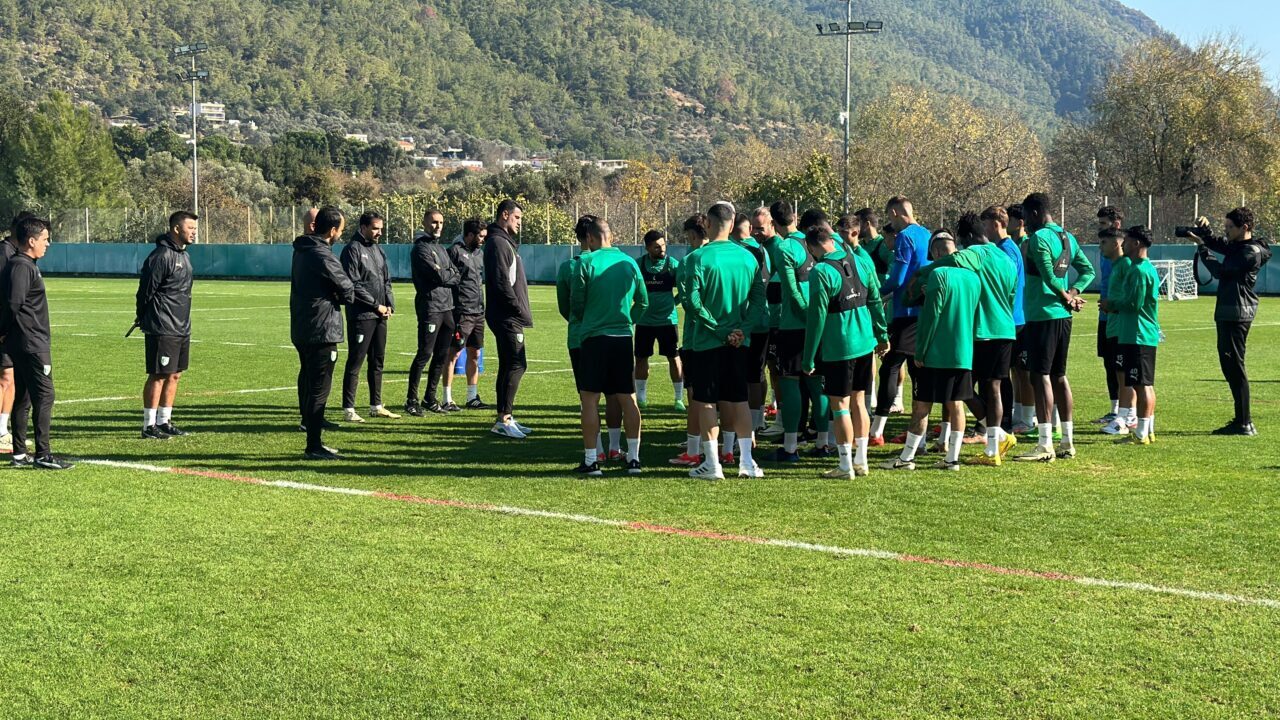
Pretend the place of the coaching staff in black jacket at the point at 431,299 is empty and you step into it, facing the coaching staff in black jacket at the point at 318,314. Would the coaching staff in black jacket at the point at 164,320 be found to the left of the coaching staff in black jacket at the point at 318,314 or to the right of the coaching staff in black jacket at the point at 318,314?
right

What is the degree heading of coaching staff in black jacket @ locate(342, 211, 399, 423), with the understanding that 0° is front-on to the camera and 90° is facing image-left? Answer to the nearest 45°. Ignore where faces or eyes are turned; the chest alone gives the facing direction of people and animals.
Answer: approximately 315°

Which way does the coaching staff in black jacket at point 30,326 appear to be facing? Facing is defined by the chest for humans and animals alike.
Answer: to the viewer's right

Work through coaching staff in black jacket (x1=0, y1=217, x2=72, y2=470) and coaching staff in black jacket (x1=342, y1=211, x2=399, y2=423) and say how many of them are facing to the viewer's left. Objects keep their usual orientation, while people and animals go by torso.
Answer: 0

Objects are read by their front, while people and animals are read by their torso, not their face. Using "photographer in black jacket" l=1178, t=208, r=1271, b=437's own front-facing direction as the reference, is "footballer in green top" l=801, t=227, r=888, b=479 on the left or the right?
on its left

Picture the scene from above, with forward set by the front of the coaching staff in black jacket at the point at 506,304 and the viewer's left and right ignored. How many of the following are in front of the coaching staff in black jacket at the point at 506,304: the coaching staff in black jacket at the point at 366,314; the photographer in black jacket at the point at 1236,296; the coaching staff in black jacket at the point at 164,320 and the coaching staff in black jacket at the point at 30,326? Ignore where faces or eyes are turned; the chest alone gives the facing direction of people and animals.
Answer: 1

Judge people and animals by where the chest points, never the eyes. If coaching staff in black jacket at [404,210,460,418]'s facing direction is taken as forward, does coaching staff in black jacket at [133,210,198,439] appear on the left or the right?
on its right

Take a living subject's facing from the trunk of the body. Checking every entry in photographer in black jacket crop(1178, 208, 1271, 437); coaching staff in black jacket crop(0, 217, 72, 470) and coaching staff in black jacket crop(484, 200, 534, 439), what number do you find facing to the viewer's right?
2

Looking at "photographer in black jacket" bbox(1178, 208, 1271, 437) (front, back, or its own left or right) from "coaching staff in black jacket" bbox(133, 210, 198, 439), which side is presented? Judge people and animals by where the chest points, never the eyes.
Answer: front

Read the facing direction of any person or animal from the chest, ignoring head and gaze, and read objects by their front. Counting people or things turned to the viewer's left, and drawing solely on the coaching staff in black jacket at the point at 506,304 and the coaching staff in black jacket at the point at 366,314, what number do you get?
0

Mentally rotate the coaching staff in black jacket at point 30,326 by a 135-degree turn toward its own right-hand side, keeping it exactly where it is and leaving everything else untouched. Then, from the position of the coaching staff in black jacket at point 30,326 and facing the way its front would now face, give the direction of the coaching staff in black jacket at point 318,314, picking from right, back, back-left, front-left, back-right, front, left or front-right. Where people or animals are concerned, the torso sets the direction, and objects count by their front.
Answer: back-left

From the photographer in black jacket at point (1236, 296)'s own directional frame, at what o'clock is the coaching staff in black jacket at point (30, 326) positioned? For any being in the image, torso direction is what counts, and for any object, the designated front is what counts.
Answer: the coaching staff in black jacket at point (30, 326) is roughly at 11 o'clock from the photographer in black jacket at point (1236, 296).

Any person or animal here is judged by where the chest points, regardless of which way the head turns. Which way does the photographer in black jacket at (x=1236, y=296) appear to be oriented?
to the viewer's left

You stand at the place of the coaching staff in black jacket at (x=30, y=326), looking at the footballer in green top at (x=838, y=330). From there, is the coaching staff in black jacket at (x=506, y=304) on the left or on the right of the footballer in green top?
left

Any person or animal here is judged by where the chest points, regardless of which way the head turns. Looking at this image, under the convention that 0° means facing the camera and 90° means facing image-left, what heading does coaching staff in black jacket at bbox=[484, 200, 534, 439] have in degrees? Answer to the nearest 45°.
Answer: approximately 270°

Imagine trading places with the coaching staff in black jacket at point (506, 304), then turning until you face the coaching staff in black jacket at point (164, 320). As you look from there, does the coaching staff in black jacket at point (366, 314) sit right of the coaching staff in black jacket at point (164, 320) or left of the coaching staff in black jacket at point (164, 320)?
right
